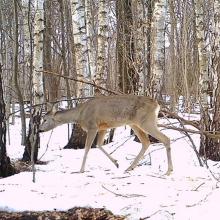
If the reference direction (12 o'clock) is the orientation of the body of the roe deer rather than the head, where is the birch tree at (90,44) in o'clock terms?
The birch tree is roughly at 3 o'clock from the roe deer.

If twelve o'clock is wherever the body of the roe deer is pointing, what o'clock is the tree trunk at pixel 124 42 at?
The tree trunk is roughly at 3 o'clock from the roe deer.

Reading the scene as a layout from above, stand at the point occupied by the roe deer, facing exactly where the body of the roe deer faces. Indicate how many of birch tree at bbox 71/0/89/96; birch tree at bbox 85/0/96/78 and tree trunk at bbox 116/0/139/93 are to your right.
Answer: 3

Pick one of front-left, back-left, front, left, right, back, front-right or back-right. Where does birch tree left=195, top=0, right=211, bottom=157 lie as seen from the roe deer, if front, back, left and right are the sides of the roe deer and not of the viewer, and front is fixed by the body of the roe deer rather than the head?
back-right

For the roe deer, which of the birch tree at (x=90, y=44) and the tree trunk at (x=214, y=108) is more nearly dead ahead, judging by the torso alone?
the birch tree

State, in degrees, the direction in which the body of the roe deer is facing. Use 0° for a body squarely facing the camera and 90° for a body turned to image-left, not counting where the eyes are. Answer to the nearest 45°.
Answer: approximately 90°

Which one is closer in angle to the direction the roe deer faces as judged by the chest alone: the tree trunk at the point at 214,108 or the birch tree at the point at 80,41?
the birch tree

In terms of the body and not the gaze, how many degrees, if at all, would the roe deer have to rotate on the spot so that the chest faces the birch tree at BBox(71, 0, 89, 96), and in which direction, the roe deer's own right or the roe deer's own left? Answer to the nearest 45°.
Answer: approximately 90° to the roe deer's own right

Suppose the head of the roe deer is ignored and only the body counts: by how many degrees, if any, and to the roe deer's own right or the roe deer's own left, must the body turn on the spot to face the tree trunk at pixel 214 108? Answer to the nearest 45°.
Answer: approximately 135° to the roe deer's own right
